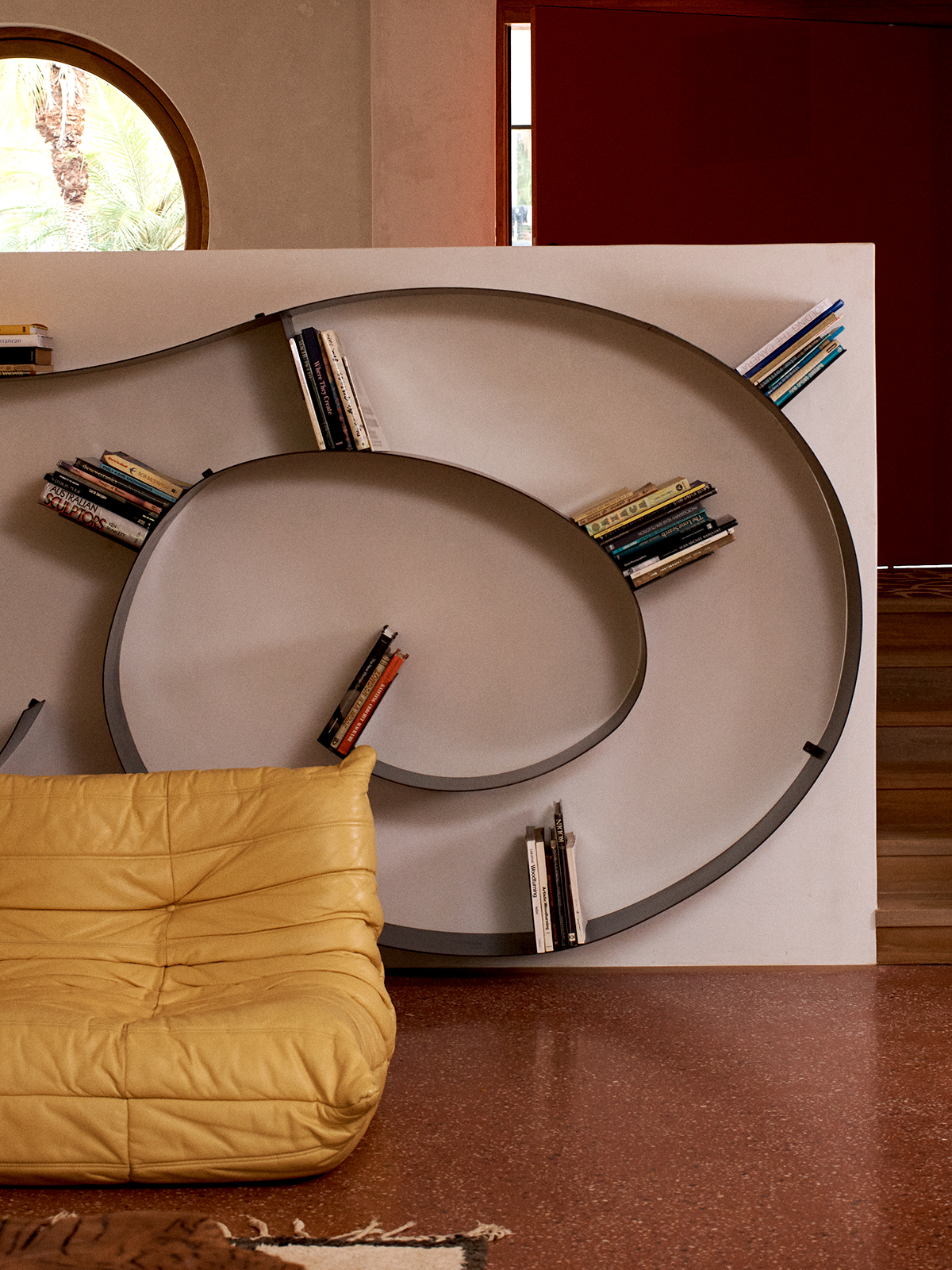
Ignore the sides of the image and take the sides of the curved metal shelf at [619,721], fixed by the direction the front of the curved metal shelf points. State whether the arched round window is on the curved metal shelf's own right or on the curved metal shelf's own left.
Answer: on the curved metal shelf's own right

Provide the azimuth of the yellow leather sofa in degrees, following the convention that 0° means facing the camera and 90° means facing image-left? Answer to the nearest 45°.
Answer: approximately 0°

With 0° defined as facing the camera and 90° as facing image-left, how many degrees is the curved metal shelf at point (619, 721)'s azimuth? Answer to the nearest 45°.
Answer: approximately 0°

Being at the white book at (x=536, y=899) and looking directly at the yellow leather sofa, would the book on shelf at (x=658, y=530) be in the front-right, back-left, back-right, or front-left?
back-left
